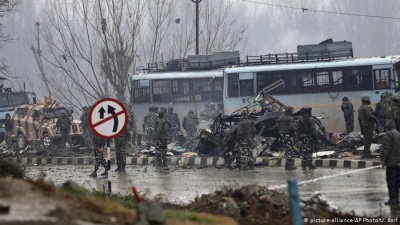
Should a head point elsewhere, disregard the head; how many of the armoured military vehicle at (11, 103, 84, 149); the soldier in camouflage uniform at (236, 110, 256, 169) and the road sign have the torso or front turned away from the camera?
1

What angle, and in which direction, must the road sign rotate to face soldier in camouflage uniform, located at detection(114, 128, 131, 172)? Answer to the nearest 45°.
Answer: approximately 180°

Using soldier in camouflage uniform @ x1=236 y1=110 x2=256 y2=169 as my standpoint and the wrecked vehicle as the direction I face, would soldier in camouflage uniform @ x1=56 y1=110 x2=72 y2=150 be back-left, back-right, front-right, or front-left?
front-left

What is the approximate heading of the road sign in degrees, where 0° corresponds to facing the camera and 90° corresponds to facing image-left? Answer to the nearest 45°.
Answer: approximately 0°

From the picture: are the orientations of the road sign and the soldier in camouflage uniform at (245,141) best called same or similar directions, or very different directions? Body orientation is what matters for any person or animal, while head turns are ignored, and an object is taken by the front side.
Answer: very different directions

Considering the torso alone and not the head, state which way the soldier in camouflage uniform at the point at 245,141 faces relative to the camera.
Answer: away from the camera

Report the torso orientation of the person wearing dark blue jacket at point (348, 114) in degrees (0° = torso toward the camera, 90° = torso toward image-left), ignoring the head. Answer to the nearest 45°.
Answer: approximately 90°
